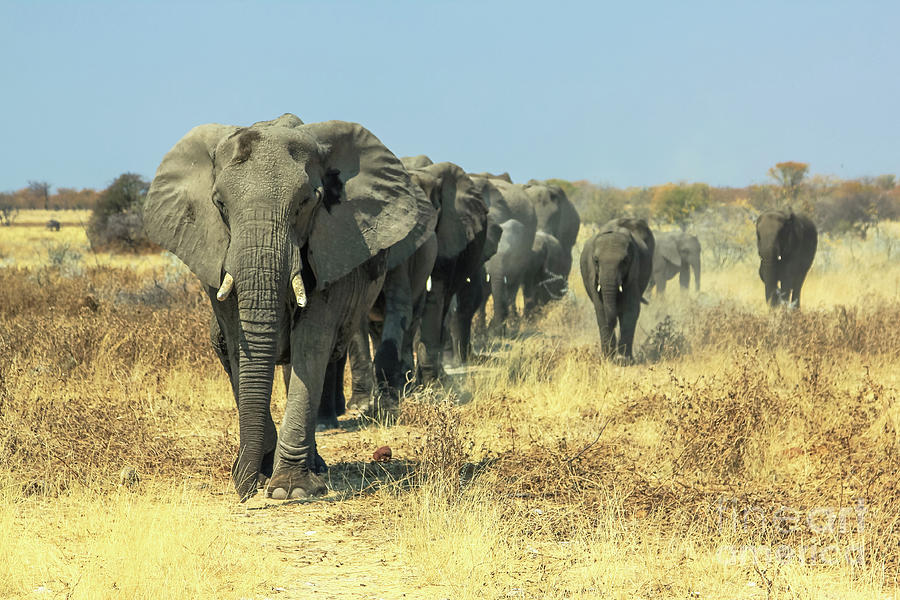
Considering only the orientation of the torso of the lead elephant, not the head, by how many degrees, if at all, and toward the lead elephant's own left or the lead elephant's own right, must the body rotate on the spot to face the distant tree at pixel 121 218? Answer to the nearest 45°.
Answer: approximately 180°

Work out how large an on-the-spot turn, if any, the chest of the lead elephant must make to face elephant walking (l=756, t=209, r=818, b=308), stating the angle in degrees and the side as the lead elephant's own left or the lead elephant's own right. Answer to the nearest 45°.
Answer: approximately 135° to the lead elephant's own left

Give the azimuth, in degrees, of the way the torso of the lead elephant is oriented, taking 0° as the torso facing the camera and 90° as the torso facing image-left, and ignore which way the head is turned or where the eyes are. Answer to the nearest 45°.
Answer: approximately 0°

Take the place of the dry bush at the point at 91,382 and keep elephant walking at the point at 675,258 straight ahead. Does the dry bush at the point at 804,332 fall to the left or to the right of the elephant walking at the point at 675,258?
right

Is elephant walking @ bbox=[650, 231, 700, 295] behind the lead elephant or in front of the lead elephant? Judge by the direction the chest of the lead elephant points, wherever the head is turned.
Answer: behind
